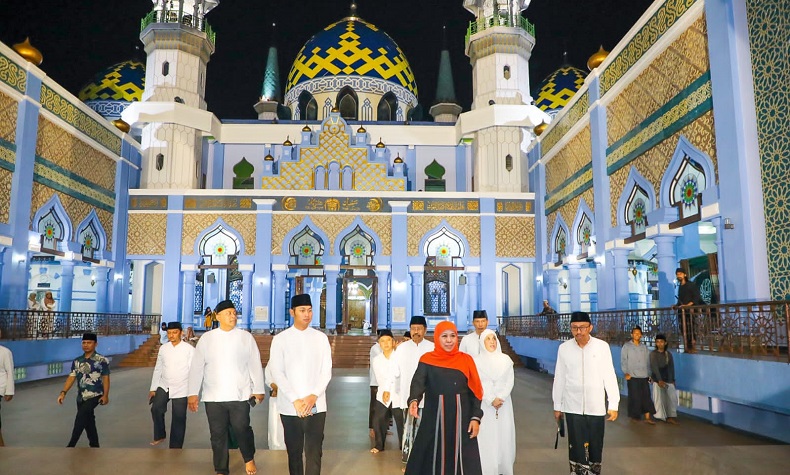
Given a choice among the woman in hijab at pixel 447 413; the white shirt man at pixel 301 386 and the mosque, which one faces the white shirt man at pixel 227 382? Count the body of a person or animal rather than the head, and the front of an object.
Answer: the mosque

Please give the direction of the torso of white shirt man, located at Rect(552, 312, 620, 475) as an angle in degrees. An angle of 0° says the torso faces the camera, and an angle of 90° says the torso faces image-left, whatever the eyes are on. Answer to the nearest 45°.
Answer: approximately 0°

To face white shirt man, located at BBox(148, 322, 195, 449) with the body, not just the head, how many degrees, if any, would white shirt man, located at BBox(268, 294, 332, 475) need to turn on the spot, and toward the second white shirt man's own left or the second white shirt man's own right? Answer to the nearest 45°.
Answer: approximately 135° to the second white shirt man's own right

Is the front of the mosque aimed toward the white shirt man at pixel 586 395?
yes

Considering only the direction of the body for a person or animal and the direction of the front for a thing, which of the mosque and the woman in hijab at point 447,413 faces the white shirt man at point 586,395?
the mosque

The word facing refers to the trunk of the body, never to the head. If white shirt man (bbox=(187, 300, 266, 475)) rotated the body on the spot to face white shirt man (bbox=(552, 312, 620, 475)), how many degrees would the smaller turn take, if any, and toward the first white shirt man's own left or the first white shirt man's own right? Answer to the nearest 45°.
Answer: approximately 90° to the first white shirt man's own left

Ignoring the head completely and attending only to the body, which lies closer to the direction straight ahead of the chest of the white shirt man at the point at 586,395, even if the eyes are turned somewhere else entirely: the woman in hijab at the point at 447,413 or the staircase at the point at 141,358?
the woman in hijab

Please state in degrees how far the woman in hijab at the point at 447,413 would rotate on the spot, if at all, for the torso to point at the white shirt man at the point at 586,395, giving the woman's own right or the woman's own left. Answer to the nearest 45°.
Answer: approximately 135° to the woman's own left

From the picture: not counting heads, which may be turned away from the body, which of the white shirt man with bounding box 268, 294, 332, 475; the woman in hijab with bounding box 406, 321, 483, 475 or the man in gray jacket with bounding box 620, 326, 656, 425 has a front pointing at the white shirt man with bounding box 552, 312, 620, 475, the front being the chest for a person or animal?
the man in gray jacket

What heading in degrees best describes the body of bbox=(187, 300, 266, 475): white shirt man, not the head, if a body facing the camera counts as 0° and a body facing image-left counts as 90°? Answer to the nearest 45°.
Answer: approximately 0°
